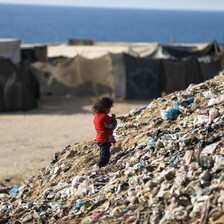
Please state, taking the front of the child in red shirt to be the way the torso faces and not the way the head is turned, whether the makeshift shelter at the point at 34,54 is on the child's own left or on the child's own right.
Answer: on the child's own left

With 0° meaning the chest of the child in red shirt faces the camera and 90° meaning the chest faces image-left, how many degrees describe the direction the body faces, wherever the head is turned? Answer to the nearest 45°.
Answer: approximately 270°
